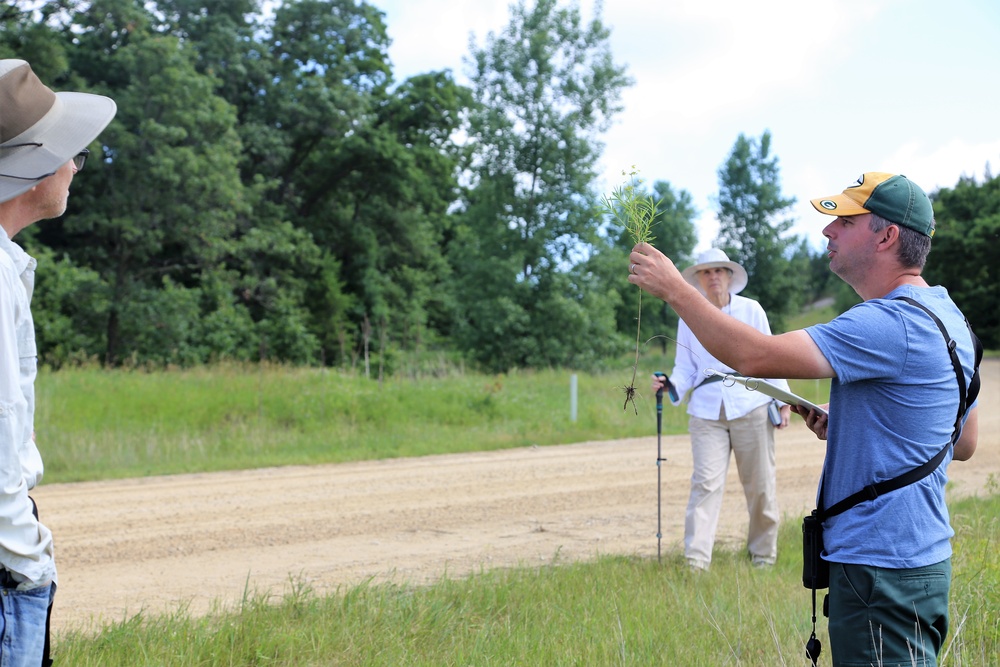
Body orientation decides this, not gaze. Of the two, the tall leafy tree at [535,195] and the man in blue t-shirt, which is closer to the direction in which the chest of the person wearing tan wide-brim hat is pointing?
the man in blue t-shirt

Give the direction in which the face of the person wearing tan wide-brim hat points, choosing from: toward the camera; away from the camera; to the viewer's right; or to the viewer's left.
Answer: to the viewer's right

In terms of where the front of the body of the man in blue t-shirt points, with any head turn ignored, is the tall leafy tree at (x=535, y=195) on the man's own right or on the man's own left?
on the man's own right

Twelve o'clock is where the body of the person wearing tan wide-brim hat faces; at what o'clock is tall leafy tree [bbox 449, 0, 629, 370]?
The tall leafy tree is roughly at 10 o'clock from the person wearing tan wide-brim hat.

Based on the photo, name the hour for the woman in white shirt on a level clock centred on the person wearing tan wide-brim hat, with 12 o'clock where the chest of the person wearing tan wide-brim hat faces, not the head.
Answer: The woman in white shirt is roughly at 11 o'clock from the person wearing tan wide-brim hat.

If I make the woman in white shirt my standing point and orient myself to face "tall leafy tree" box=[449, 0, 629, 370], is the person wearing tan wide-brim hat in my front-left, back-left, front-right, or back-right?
back-left

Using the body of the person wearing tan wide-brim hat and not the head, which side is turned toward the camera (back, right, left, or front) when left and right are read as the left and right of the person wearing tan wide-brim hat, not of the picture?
right

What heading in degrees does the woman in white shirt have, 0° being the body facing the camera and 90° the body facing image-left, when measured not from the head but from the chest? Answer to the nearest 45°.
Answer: approximately 0°

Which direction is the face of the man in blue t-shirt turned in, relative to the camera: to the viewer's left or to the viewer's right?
to the viewer's left

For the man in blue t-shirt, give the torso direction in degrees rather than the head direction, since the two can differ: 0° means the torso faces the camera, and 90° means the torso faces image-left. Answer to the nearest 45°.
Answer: approximately 90°

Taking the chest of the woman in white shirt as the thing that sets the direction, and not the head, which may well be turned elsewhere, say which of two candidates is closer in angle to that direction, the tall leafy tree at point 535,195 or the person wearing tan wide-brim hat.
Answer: the person wearing tan wide-brim hat
